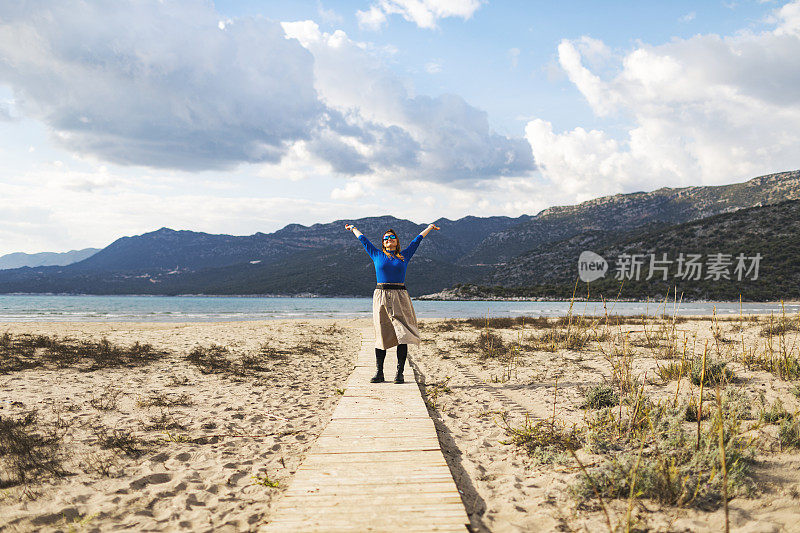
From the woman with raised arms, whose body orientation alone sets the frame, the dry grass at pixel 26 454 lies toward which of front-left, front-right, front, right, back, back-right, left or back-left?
front-right

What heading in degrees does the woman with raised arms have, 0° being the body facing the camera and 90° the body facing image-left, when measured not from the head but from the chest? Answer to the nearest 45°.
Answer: approximately 0°
